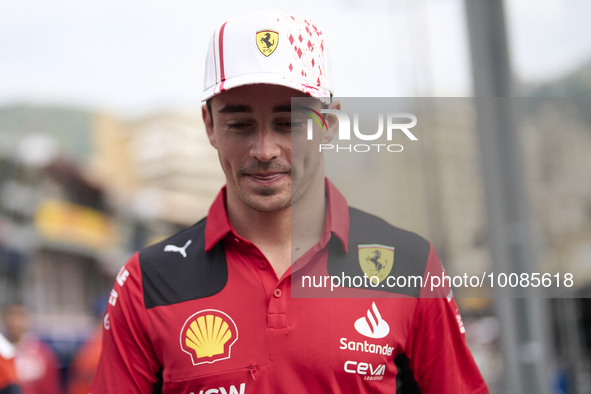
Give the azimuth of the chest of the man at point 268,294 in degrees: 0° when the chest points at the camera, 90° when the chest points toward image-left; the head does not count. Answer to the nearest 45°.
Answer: approximately 0°

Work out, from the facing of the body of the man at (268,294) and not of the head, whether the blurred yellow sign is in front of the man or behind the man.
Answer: behind

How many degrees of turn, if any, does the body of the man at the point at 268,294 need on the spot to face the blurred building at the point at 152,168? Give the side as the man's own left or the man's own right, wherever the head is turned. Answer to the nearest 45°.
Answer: approximately 180°
